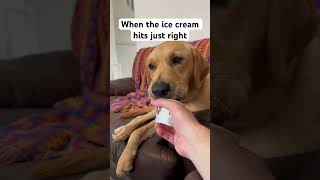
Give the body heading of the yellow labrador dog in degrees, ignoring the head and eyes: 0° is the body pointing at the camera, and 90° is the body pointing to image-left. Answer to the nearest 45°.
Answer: approximately 45°
